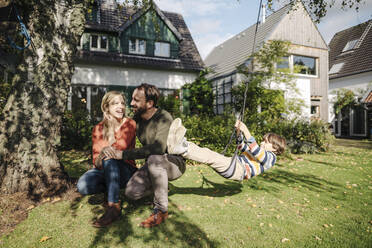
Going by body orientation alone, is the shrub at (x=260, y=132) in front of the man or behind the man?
behind

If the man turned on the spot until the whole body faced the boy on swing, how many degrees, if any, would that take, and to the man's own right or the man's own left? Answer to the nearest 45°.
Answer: approximately 135° to the man's own left

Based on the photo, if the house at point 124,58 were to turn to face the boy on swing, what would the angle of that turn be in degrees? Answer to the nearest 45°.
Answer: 0° — it already faces them

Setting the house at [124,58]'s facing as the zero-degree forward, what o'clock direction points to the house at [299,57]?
the house at [299,57] is roughly at 9 o'clock from the house at [124,58].

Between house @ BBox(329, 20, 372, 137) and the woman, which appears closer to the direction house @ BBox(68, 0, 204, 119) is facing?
the woman

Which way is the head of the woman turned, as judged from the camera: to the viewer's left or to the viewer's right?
to the viewer's right

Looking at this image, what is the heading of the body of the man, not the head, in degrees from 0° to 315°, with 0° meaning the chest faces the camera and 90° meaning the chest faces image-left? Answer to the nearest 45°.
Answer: approximately 45°

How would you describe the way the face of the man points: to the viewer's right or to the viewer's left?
to the viewer's left

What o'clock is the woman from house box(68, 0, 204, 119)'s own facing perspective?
The woman is roughly at 12 o'clock from the house.

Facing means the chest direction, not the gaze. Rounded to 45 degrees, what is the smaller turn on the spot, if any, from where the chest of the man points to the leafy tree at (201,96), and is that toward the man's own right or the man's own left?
approximately 135° to the man's own right

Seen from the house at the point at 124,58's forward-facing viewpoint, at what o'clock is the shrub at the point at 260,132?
The shrub is roughly at 11 o'clock from the house.

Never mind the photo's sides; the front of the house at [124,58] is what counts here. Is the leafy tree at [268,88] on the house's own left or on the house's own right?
on the house's own left
